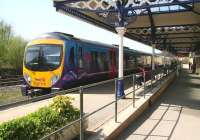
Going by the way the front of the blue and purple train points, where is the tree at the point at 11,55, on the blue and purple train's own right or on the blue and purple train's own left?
on the blue and purple train's own right

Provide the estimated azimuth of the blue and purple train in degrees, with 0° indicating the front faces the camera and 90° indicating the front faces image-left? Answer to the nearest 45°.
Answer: approximately 45°

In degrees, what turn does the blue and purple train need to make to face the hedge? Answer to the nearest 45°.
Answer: approximately 45° to its left

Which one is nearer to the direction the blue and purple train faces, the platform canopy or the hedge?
the hedge
